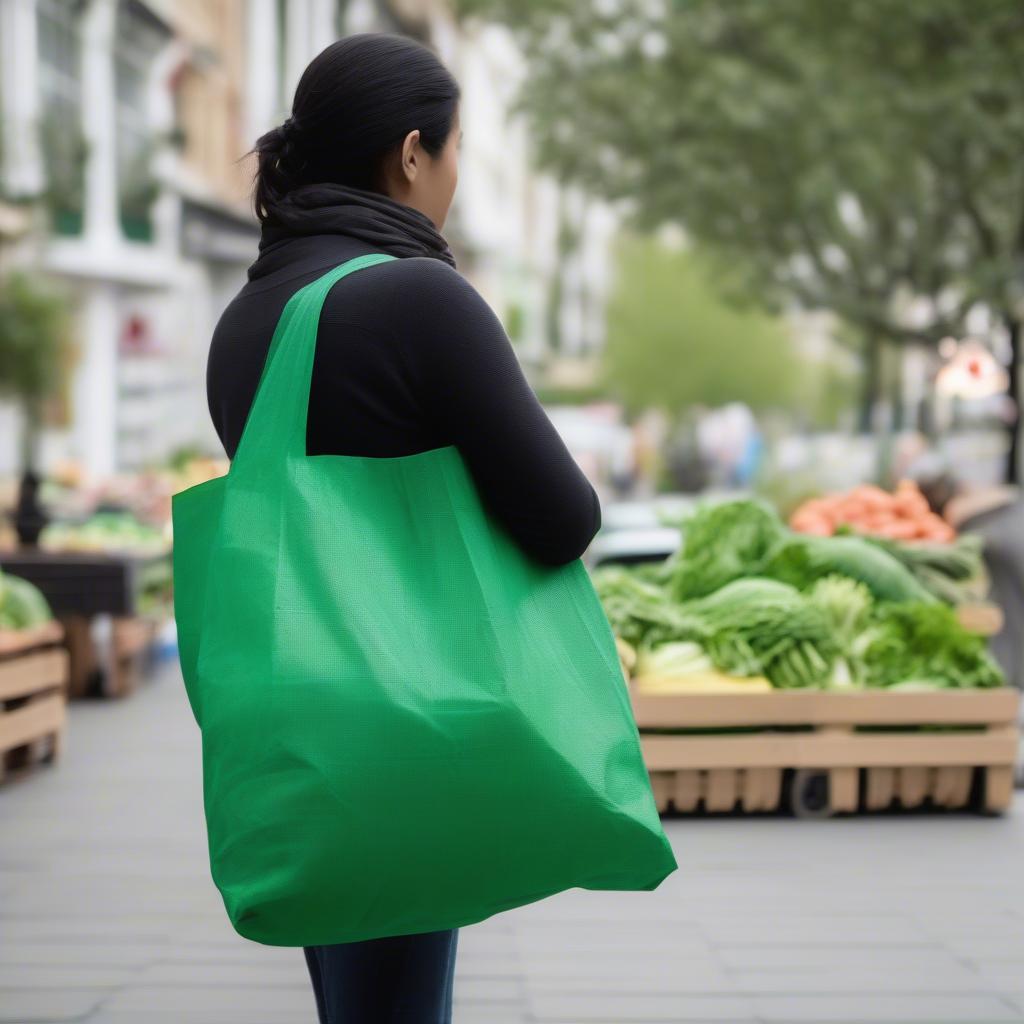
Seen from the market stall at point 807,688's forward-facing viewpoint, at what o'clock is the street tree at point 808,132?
The street tree is roughly at 6 o'clock from the market stall.

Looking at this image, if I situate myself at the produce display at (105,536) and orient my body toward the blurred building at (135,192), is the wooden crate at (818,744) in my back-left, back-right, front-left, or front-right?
back-right

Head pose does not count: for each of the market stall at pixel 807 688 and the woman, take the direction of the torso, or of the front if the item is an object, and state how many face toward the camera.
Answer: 1

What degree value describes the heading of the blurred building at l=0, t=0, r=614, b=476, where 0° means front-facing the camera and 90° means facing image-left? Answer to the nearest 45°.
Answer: approximately 315°

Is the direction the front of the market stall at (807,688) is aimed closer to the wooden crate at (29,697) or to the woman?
the woman

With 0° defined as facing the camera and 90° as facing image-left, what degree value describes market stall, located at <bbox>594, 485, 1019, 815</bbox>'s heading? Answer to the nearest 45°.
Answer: approximately 0°

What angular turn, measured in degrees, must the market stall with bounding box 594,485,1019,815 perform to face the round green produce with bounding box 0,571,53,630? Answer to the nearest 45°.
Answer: approximately 90° to its right

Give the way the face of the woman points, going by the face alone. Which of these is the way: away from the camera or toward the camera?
away from the camera

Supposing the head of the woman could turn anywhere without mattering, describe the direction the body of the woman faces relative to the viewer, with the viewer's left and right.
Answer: facing away from the viewer and to the right of the viewer

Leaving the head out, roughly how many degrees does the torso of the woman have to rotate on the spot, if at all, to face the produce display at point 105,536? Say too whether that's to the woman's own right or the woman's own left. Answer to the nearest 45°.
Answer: approximately 45° to the woman's own left

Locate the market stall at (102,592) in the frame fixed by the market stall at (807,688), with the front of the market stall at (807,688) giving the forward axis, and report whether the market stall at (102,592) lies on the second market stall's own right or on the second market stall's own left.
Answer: on the second market stall's own right

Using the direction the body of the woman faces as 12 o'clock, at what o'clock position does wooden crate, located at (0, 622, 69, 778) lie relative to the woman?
The wooden crate is roughly at 10 o'clock from the woman.

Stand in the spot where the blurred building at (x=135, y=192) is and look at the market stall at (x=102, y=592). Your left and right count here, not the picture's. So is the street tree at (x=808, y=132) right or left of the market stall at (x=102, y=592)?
left

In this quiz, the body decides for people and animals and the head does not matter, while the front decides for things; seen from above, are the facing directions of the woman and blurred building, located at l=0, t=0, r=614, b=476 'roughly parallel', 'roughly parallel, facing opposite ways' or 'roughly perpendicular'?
roughly perpendicular

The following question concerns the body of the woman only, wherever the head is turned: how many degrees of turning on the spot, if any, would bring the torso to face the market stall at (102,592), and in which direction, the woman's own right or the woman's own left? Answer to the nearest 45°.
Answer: approximately 45° to the woman's own left
